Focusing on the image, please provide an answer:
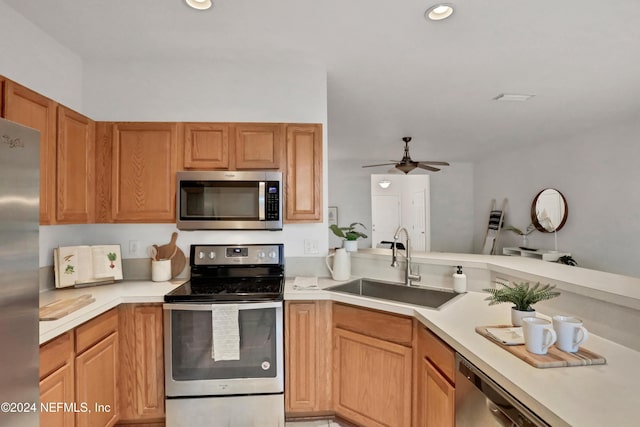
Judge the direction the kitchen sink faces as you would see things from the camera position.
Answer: facing the viewer and to the left of the viewer

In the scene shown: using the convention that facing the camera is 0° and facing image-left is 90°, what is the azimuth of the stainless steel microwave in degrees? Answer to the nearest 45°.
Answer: approximately 0°

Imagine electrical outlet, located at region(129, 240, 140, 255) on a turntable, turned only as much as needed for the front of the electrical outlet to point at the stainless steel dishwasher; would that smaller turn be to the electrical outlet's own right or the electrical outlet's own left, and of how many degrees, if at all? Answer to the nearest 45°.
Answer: approximately 45° to the electrical outlet's own left

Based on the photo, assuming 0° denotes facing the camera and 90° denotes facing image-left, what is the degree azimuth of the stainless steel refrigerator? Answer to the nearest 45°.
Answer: approximately 315°

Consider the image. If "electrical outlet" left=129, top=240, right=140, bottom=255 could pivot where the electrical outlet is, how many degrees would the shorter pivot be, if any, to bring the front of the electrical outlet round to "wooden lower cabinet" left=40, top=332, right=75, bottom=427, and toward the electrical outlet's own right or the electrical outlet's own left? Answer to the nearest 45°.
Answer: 0° — it already faces it

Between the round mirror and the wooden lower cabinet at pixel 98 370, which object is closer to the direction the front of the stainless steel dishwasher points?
the wooden lower cabinet

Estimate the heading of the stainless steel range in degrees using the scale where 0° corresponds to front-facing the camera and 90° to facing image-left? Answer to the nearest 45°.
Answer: approximately 0°

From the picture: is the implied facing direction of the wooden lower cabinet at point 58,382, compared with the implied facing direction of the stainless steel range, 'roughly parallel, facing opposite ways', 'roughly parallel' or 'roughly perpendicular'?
roughly perpendicular

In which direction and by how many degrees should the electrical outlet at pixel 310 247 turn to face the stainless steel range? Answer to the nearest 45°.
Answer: approximately 45° to its right

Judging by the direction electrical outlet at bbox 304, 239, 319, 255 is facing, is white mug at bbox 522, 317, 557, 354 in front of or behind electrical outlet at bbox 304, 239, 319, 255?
in front

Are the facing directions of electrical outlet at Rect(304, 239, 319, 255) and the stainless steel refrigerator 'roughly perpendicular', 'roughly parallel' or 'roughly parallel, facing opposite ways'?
roughly perpendicular

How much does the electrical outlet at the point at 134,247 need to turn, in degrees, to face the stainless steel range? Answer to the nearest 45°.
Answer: approximately 45° to its left

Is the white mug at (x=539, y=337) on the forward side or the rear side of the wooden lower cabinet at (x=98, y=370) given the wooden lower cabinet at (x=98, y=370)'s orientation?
on the forward side

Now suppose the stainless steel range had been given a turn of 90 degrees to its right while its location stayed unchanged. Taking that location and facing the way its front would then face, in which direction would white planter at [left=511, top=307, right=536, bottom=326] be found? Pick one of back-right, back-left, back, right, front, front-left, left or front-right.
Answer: back-left

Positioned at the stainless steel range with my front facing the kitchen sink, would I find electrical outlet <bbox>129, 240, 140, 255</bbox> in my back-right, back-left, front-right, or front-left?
back-left
